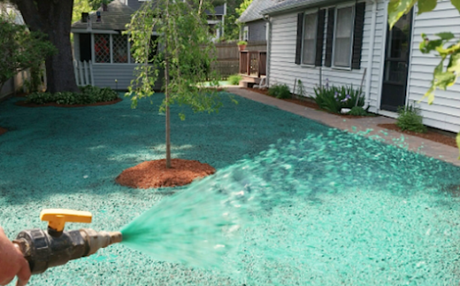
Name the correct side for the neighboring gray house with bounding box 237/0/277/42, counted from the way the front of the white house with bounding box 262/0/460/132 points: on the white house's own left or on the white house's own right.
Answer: on the white house's own right

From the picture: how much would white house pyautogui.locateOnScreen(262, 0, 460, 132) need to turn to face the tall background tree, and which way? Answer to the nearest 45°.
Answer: approximately 90° to its right

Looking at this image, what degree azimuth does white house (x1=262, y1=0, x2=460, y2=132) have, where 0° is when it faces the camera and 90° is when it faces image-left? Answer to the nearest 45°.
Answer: approximately 45°

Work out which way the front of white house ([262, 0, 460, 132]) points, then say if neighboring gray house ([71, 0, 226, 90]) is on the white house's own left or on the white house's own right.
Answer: on the white house's own right

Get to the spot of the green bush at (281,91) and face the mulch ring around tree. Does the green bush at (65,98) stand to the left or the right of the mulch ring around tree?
right

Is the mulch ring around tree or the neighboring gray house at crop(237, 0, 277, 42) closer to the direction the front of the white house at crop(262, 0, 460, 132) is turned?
the mulch ring around tree

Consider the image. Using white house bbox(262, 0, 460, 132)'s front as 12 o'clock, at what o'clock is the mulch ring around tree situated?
The mulch ring around tree is roughly at 11 o'clock from the white house.

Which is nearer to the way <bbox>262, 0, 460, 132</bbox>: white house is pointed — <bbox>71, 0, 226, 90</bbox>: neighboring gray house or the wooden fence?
the neighboring gray house

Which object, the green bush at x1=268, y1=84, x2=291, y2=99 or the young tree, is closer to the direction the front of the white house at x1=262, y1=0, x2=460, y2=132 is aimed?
the young tree

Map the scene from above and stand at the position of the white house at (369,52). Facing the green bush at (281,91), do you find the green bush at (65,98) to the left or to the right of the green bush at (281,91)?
left
